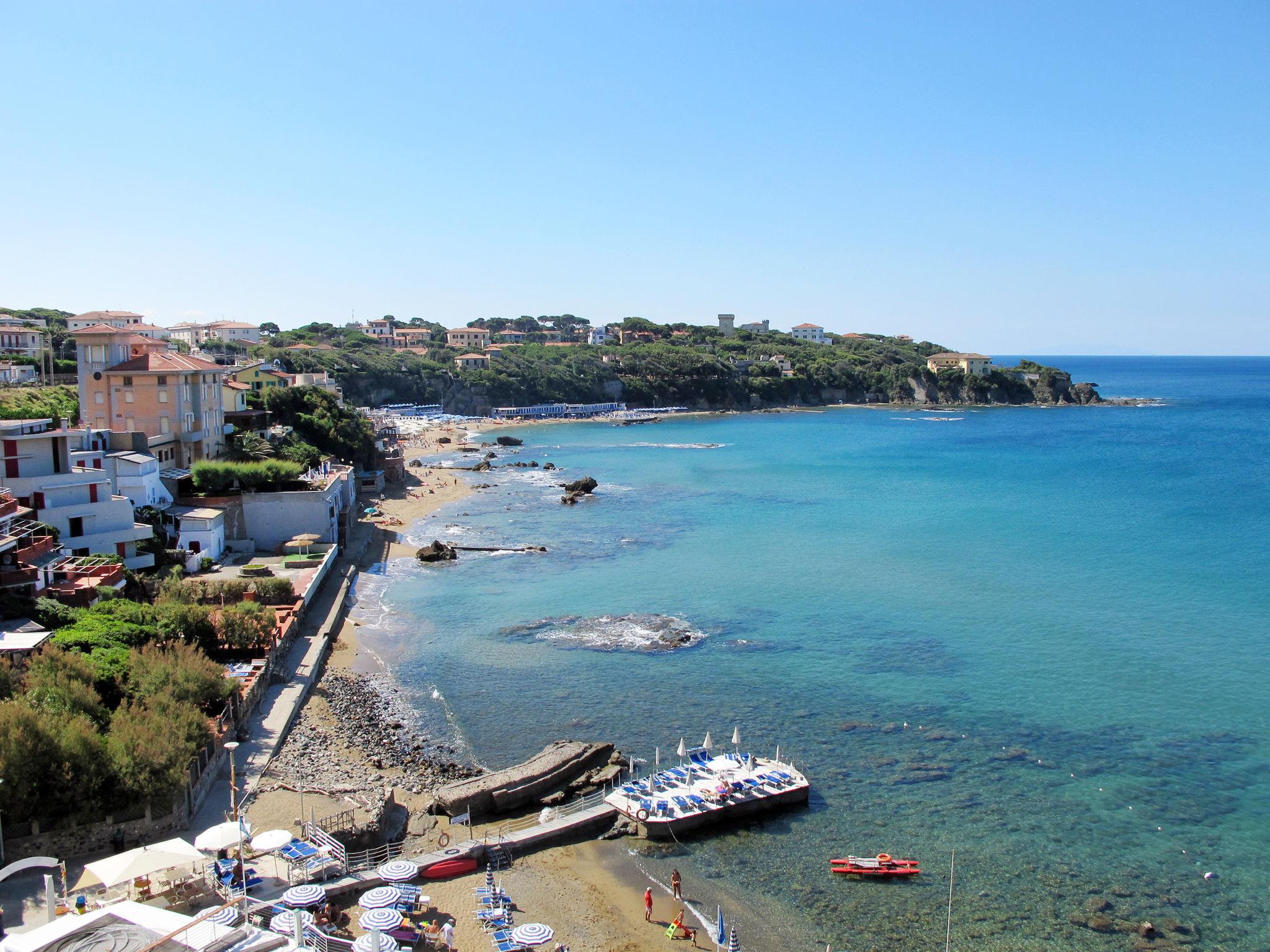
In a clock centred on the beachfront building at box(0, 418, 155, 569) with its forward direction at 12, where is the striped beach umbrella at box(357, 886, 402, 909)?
The striped beach umbrella is roughly at 1 o'clock from the beachfront building.

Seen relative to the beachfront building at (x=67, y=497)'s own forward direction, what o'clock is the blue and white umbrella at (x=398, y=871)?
The blue and white umbrella is roughly at 1 o'clock from the beachfront building.

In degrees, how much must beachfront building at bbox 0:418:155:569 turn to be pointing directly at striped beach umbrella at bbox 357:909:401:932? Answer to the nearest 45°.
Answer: approximately 45° to its right

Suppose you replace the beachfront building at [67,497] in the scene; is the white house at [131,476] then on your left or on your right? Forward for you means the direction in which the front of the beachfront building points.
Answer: on your left

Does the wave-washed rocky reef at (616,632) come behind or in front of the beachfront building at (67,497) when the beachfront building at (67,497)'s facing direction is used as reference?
in front

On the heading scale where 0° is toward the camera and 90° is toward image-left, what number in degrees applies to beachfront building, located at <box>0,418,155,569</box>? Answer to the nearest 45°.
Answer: approximately 315°
